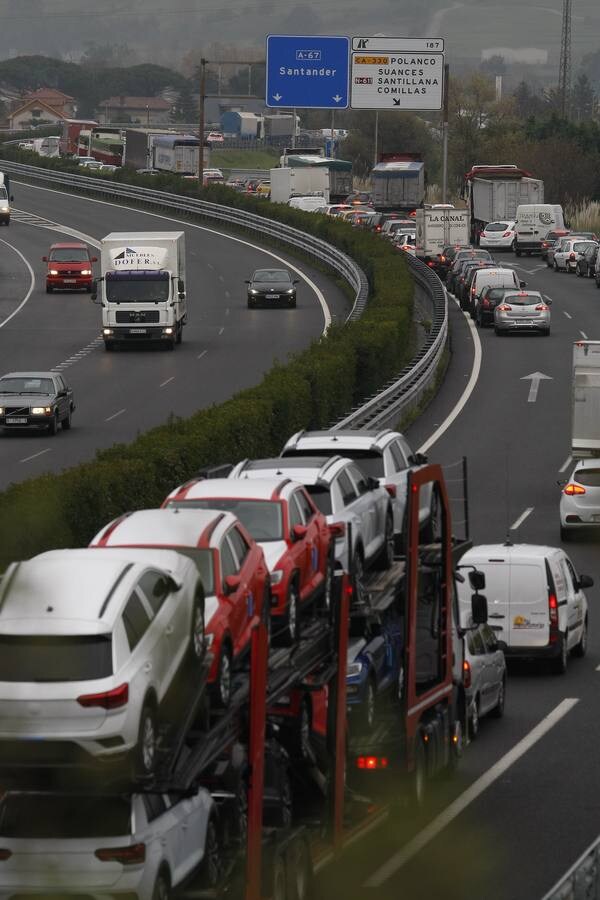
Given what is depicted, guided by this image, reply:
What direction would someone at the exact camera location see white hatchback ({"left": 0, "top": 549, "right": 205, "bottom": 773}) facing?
facing away from the viewer and to the right of the viewer

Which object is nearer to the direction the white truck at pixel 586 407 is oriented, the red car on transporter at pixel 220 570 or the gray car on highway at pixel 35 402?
the gray car on highway

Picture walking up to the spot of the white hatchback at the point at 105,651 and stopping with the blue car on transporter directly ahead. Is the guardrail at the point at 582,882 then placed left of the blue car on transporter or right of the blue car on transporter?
right

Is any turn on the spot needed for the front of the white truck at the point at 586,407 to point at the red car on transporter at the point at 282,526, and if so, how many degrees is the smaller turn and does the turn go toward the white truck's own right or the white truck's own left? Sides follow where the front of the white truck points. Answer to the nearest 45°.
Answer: approximately 180°

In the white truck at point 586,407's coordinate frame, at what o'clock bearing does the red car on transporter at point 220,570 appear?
The red car on transporter is roughly at 6 o'clock from the white truck.

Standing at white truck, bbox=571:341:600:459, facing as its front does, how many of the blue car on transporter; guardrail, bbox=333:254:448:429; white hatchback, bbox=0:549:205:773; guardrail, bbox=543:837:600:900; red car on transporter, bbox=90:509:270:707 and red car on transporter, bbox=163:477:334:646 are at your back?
5

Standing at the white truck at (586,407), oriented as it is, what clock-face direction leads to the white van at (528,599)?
The white van is roughly at 6 o'clock from the white truck.

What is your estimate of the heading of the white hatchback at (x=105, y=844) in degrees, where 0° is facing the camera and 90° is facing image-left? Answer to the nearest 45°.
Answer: approximately 225°

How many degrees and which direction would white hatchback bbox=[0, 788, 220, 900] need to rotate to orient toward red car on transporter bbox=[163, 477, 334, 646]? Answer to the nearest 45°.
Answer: approximately 45° to its left

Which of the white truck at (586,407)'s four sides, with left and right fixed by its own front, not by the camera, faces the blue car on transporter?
back

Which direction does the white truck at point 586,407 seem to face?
away from the camera
